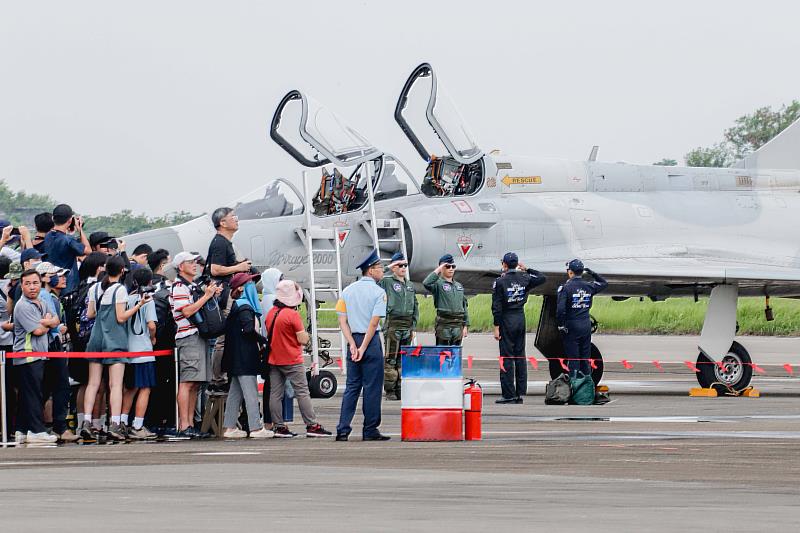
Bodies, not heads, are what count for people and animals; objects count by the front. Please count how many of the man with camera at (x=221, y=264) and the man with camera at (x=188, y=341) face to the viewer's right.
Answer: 2

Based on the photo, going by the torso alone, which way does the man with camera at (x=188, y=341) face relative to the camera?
to the viewer's right

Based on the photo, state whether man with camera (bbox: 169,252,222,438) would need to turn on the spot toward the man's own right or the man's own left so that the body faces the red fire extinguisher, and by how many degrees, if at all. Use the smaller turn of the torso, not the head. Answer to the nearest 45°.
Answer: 0° — they already face it

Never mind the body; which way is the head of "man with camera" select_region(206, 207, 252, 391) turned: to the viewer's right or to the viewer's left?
to the viewer's right

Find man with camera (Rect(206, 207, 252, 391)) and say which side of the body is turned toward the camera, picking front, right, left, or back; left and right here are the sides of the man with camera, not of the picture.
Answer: right
